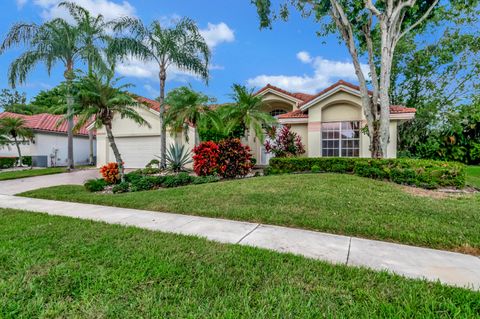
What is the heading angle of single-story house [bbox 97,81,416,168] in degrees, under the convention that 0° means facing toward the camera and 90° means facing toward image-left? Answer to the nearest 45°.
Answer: approximately 0°

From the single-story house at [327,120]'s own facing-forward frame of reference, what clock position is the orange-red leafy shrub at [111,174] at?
The orange-red leafy shrub is roughly at 2 o'clock from the single-story house.

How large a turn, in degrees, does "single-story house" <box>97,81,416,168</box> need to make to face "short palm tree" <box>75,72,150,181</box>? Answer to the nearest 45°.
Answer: approximately 45° to its right

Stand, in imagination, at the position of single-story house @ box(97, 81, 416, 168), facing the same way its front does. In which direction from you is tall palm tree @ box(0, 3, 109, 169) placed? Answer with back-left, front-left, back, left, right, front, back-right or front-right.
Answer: right

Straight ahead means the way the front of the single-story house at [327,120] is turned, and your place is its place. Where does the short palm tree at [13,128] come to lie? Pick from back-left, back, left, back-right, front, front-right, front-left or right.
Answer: right

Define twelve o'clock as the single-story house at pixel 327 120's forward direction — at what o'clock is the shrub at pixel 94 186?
The shrub is roughly at 2 o'clock from the single-story house.
